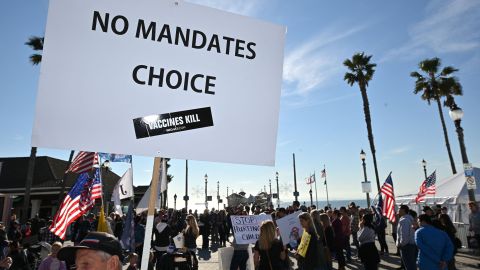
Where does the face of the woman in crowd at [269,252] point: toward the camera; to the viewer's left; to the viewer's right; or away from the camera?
away from the camera

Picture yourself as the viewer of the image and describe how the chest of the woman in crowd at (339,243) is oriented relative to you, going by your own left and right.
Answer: facing to the left of the viewer

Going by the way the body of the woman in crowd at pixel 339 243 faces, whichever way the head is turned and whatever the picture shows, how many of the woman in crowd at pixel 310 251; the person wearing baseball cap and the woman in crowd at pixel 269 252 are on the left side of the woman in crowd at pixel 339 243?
3

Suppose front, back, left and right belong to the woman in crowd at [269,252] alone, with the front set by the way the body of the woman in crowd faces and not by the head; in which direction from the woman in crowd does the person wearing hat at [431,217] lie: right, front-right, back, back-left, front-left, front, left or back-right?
front-right

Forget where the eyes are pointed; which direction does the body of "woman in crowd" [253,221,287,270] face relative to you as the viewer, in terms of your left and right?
facing away from the viewer

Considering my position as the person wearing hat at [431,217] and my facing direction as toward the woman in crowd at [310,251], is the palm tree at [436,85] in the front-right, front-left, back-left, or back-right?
back-right

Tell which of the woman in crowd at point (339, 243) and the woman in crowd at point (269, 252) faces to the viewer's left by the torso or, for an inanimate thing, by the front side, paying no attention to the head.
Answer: the woman in crowd at point (339, 243)

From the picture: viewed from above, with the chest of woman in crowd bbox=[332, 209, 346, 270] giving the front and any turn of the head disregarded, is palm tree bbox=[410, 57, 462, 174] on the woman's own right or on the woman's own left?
on the woman's own right
